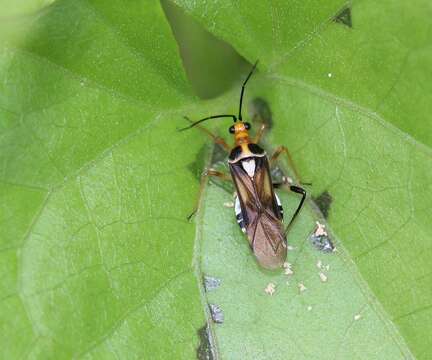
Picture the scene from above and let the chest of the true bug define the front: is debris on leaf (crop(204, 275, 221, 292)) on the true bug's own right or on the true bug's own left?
on the true bug's own left

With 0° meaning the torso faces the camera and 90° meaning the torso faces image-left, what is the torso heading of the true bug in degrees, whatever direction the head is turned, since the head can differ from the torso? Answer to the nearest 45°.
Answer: approximately 180°

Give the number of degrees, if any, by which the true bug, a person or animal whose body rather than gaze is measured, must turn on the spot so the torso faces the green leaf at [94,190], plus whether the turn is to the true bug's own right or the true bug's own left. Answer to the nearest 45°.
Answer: approximately 135° to the true bug's own left
